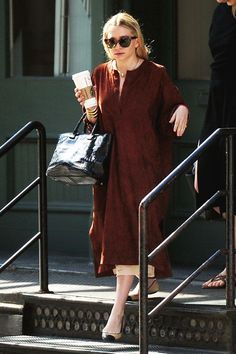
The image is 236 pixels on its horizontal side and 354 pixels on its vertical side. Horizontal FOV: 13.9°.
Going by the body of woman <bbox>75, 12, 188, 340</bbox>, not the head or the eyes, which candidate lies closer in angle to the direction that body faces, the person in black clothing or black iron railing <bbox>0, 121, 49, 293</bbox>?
the black iron railing

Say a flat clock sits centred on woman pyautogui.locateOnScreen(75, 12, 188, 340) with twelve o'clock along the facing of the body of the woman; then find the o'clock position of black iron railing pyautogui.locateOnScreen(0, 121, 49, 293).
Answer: The black iron railing is roughly at 3 o'clock from the woman.

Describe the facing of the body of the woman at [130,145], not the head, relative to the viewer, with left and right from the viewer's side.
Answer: facing the viewer and to the left of the viewer

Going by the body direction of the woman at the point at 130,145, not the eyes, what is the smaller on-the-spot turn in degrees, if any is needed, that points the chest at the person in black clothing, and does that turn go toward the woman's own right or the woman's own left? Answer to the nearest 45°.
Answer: approximately 135° to the woman's own left

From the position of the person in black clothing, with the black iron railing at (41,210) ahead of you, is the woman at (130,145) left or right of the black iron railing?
left
